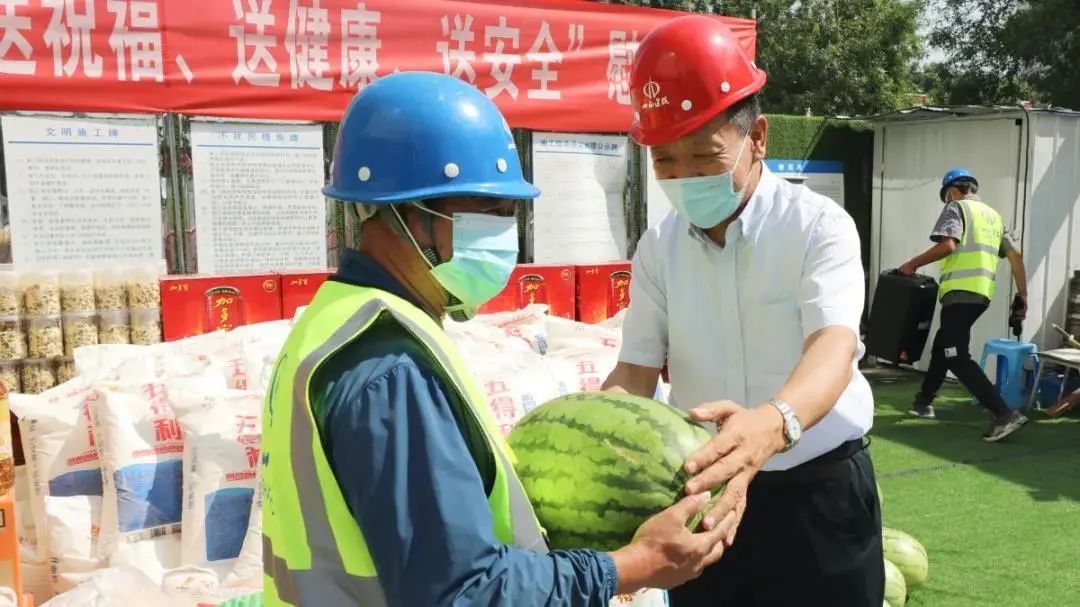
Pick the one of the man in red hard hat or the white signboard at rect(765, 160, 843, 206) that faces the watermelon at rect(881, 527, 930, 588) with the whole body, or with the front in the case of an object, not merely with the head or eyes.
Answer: the white signboard

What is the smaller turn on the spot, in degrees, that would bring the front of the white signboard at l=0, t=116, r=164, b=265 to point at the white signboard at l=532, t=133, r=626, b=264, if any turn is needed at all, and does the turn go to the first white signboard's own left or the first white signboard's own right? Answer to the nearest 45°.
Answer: approximately 90° to the first white signboard's own left

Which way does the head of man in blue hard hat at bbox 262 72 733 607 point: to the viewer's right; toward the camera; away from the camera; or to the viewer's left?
to the viewer's right

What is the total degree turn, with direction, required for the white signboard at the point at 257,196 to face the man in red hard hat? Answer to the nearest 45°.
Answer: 0° — it already faces them

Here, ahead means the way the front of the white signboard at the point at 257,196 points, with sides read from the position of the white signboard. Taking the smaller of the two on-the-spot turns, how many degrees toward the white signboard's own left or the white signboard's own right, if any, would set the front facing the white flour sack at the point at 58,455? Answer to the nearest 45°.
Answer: approximately 45° to the white signboard's own right

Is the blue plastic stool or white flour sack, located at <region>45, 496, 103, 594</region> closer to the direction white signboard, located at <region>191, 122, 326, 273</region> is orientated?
the white flour sack

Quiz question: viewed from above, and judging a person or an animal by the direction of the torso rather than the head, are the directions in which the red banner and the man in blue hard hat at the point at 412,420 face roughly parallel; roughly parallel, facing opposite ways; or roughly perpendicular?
roughly perpendicular

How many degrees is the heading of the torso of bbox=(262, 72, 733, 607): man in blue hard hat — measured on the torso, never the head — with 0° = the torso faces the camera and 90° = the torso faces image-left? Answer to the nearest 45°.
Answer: approximately 270°

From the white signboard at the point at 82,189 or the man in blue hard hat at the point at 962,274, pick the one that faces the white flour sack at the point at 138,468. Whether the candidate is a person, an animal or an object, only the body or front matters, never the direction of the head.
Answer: the white signboard
